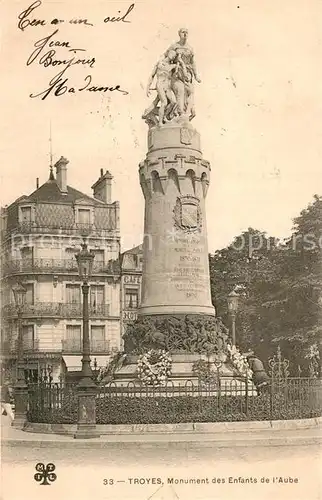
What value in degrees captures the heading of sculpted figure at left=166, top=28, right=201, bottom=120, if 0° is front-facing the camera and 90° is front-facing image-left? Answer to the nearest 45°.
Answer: approximately 0°

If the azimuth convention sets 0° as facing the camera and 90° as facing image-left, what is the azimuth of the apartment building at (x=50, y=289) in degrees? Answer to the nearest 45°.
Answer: approximately 0°
